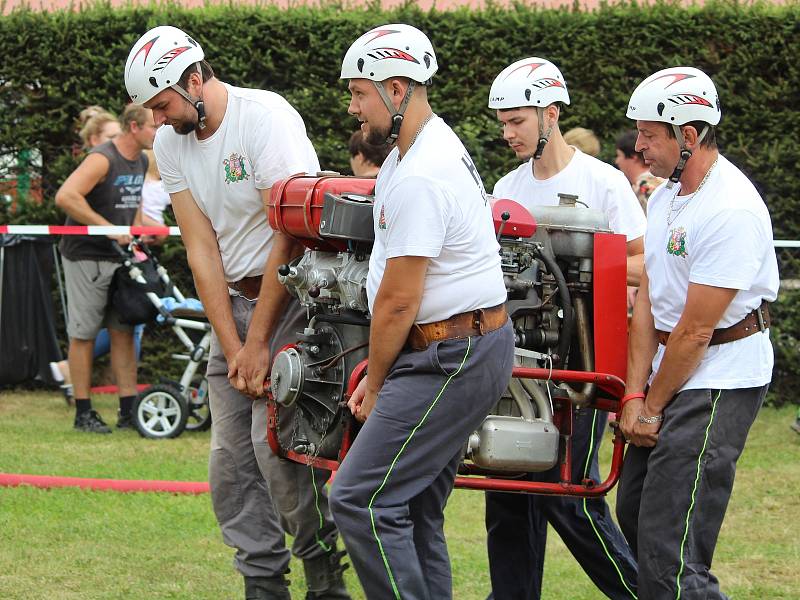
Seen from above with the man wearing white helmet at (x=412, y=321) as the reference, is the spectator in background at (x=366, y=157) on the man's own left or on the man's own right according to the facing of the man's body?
on the man's own right

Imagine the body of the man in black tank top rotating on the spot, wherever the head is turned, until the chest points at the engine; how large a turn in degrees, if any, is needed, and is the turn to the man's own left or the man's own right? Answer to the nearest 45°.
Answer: approximately 45° to the man's own right

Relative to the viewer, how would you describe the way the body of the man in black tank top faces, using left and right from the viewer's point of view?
facing the viewer and to the right of the viewer

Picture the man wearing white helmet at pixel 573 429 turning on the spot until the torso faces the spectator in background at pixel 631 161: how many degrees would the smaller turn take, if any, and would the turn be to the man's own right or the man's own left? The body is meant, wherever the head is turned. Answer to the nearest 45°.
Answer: approximately 135° to the man's own right

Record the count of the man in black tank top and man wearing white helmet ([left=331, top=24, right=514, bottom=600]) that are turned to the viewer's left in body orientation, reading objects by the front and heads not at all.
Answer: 1

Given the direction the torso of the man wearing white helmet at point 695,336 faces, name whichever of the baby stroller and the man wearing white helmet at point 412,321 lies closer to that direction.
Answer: the man wearing white helmet

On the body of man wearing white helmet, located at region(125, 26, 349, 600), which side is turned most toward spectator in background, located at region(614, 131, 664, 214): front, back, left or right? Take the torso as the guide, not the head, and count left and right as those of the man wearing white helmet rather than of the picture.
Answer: back

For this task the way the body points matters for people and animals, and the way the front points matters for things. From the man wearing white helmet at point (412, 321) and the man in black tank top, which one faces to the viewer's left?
the man wearing white helmet

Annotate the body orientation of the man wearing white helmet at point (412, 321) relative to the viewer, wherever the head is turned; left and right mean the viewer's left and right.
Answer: facing to the left of the viewer

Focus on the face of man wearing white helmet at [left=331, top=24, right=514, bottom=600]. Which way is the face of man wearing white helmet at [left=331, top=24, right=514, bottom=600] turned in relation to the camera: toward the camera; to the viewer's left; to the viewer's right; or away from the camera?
to the viewer's left

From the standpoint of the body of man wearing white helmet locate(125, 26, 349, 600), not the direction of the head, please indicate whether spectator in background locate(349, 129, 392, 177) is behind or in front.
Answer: behind

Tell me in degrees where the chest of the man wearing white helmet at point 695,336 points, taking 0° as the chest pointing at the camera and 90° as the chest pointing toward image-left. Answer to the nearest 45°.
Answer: approximately 45°
